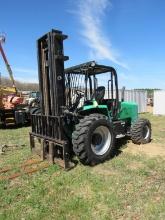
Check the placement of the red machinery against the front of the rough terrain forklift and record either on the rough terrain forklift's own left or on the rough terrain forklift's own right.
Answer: on the rough terrain forklift's own right

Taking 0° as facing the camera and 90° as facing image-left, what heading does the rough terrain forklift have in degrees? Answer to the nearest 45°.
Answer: approximately 45°
